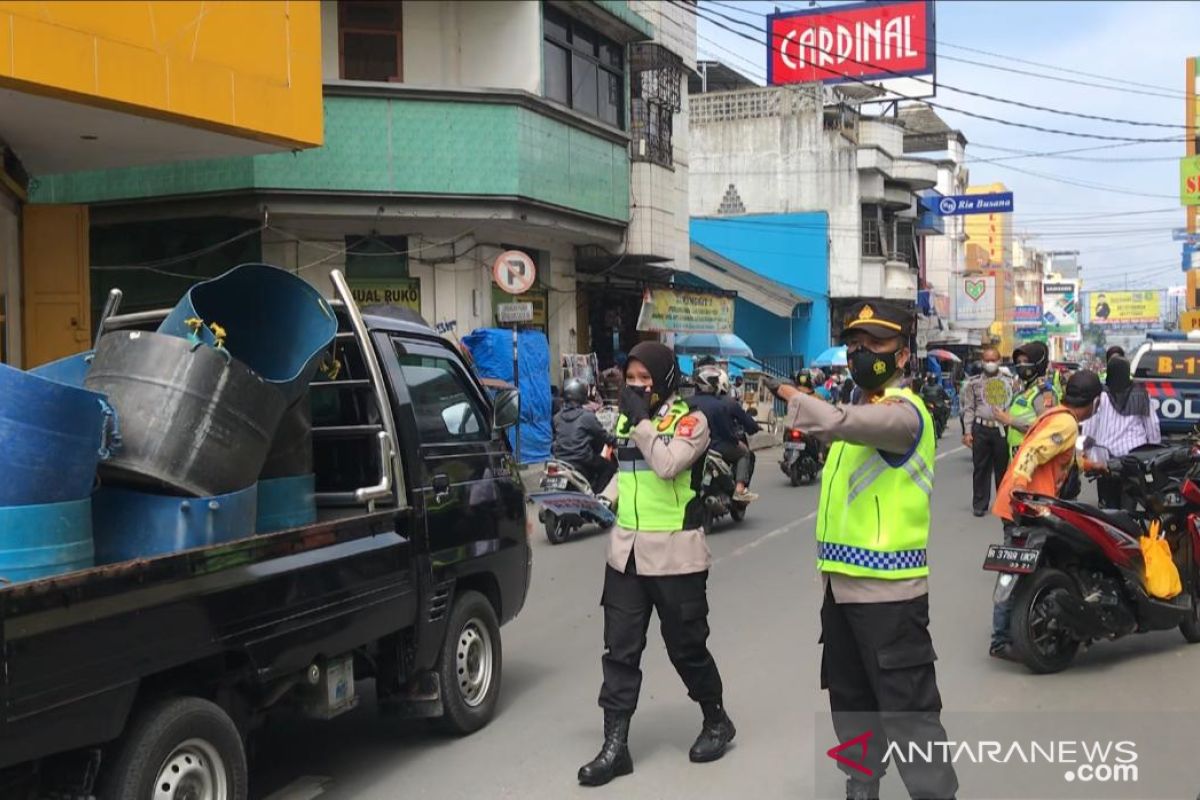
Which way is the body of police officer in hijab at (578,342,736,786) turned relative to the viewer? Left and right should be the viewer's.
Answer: facing the viewer and to the left of the viewer

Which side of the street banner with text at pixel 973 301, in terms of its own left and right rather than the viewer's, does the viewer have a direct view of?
front

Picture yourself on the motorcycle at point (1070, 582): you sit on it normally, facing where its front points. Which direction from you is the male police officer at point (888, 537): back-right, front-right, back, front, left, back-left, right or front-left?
back-right

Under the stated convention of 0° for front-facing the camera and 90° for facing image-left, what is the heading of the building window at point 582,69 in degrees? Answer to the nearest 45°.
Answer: approximately 315°

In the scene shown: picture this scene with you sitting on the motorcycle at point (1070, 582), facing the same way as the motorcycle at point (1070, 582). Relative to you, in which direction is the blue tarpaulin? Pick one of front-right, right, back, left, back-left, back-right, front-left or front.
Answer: left

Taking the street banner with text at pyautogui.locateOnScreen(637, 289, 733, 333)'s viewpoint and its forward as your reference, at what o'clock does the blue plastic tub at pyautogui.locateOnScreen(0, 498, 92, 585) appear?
The blue plastic tub is roughly at 12 o'clock from the street banner with text.

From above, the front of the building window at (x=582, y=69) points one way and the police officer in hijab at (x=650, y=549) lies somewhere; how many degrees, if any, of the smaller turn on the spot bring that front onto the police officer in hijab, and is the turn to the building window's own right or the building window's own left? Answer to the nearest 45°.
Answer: approximately 45° to the building window's own right

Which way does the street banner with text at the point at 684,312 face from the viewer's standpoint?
toward the camera

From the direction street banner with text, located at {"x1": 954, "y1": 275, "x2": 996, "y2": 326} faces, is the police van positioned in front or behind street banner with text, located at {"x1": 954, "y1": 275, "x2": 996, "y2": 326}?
in front

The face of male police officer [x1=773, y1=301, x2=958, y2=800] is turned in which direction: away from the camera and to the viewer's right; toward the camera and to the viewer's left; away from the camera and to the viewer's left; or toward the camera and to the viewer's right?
toward the camera and to the viewer's left

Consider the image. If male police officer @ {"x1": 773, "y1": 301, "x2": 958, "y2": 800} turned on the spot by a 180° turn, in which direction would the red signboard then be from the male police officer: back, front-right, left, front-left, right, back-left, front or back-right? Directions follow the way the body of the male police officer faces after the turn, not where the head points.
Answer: front-left

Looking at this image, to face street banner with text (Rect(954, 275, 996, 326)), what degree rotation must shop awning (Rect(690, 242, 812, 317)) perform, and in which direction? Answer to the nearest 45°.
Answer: approximately 90° to its left
